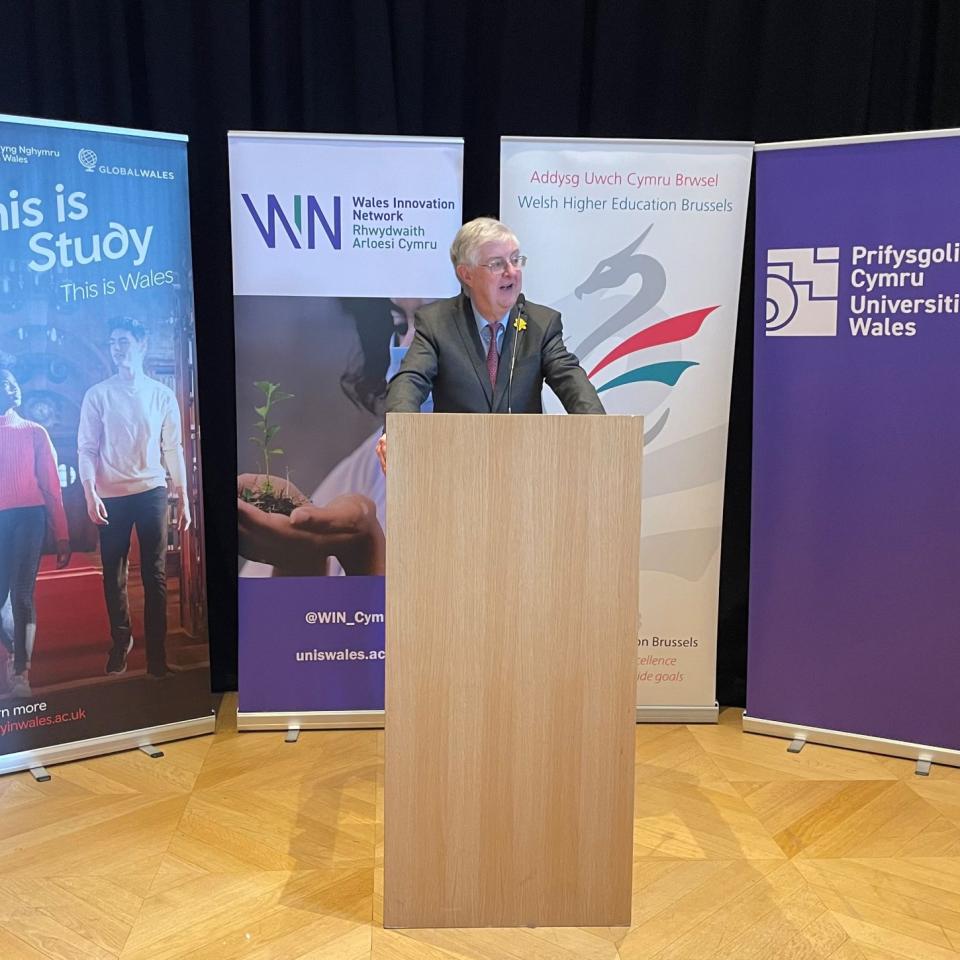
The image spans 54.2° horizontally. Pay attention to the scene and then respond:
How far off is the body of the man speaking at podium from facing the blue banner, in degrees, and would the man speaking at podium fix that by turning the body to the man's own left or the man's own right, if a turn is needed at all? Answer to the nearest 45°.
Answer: approximately 90° to the man's own right

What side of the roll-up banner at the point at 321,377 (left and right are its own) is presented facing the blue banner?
right

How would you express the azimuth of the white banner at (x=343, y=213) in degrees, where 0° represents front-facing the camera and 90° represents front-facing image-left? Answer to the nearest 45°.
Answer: approximately 0°

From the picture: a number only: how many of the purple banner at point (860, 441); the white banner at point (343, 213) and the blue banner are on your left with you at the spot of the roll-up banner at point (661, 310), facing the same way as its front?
1

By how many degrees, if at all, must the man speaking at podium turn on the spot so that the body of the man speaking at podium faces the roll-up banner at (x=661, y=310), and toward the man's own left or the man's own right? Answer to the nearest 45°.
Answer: approximately 135° to the man's own left

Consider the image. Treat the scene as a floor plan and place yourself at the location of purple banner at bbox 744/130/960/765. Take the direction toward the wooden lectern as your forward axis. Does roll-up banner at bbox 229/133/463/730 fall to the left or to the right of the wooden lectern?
right

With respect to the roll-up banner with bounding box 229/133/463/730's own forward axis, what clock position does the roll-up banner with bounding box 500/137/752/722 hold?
the roll-up banner with bounding box 500/137/752/722 is roughly at 9 o'clock from the roll-up banner with bounding box 229/133/463/730.

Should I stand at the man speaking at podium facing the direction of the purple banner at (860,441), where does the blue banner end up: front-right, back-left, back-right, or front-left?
back-left

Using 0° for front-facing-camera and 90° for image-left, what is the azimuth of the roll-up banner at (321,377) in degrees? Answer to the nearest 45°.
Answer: approximately 0°

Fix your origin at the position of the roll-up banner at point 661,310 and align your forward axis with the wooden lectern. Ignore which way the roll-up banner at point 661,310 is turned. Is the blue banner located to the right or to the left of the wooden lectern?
right
